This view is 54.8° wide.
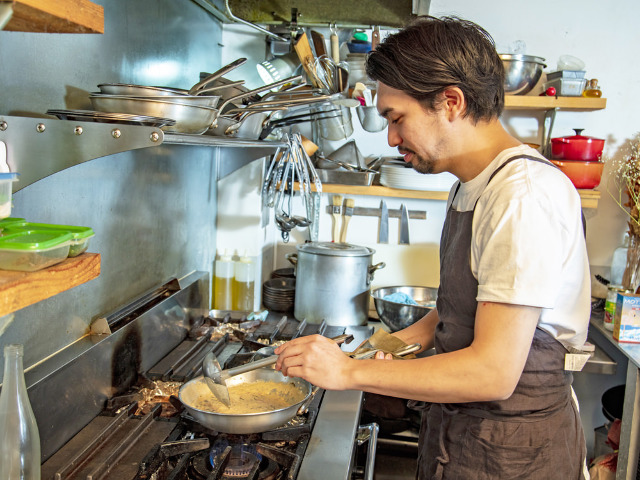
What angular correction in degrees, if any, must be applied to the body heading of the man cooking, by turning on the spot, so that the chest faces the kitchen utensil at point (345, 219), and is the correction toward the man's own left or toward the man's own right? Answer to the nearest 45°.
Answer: approximately 90° to the man's own right

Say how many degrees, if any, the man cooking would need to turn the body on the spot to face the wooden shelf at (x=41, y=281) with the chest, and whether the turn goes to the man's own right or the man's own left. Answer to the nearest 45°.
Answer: approximately 45° to the man's own left

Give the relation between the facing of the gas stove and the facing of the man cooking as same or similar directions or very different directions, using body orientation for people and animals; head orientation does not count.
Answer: very different directions

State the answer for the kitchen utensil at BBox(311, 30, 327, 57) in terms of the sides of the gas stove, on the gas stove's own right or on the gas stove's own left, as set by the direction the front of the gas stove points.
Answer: on the gas stove's own left

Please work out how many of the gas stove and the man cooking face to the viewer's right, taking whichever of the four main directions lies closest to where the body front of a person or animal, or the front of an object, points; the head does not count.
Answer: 1

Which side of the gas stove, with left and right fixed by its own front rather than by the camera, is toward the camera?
right

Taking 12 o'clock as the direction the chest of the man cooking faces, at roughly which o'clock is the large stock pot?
The large stock pot is roughly at 2 o'clock from the man cooking.

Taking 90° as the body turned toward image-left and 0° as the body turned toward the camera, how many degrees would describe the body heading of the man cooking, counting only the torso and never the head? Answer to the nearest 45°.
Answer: approximately 90°
